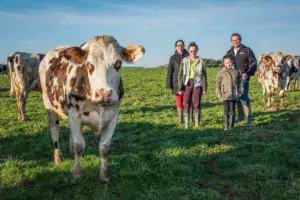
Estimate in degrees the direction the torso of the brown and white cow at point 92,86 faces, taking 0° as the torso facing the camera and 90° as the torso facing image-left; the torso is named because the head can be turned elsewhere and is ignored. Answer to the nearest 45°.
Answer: approximately 315°

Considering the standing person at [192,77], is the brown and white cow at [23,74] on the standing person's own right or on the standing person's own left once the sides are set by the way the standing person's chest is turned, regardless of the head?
on the standing person's own right

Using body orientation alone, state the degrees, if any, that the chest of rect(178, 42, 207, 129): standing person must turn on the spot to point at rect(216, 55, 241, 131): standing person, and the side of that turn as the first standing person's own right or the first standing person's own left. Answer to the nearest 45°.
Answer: approximately 90° to the first standing person's own left

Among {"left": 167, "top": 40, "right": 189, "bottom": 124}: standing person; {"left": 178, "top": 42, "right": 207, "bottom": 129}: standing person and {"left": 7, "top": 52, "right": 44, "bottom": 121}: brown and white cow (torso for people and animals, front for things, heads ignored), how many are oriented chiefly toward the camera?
2

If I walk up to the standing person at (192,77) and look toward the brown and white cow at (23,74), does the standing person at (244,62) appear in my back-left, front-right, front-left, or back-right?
back-right
